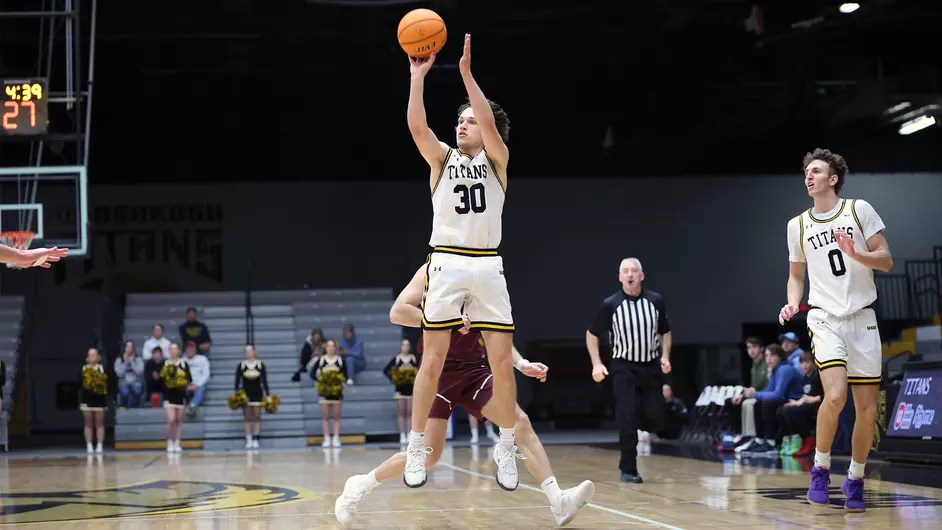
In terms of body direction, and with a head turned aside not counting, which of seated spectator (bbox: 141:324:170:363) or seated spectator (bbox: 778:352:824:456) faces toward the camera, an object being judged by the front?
seated spectator (bbox: 141:324:170:363)

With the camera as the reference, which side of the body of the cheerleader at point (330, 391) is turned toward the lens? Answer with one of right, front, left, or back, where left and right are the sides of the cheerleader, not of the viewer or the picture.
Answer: front

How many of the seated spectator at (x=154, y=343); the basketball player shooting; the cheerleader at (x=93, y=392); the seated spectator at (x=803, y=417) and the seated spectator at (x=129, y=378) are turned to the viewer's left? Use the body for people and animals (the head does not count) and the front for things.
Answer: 1

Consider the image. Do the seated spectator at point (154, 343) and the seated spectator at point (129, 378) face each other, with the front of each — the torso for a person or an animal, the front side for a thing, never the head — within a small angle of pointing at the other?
no

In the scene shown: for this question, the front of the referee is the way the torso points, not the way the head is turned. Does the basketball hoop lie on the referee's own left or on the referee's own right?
on the referee's own right

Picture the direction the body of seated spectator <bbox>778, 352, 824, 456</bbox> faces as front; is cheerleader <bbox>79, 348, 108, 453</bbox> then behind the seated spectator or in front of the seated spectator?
in front

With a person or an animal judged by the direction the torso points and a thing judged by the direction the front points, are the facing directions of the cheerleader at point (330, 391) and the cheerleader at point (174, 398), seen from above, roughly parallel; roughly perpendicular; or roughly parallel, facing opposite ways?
roughly parallel

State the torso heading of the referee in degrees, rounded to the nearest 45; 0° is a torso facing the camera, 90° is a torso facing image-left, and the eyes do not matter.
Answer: approximately 0°

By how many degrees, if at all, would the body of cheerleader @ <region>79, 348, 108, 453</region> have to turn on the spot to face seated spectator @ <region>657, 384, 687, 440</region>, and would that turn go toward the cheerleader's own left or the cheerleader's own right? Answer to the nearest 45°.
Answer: approximately 45° to the cheerleader's own left

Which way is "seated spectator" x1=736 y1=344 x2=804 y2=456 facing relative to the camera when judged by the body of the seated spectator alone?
to the viewer's left

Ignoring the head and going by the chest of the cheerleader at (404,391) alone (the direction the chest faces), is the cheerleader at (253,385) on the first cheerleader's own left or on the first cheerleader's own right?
on the first cheerleader's own right

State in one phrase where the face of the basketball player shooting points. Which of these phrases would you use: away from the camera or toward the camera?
toward the camera

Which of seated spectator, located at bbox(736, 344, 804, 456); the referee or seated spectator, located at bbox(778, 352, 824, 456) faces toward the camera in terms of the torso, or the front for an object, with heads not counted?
the referee

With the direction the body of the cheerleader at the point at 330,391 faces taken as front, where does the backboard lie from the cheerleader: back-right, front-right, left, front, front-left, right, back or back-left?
front-right

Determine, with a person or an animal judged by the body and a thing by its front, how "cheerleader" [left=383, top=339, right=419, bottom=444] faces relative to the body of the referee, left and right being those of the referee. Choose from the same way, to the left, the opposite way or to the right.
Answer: the same way

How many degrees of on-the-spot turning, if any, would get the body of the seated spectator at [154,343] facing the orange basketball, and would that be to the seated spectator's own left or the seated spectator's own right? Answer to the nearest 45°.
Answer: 0° — they already face it

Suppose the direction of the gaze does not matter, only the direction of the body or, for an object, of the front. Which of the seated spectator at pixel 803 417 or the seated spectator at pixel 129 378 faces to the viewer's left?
the seated spectator at pixel 803 417

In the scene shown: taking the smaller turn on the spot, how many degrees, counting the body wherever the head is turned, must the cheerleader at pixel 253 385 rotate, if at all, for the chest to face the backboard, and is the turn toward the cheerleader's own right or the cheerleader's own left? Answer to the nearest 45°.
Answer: approximately 45° to the cheerleader's own right

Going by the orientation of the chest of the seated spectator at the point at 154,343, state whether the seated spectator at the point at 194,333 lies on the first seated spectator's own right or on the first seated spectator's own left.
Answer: on the first seated spectator's own left
